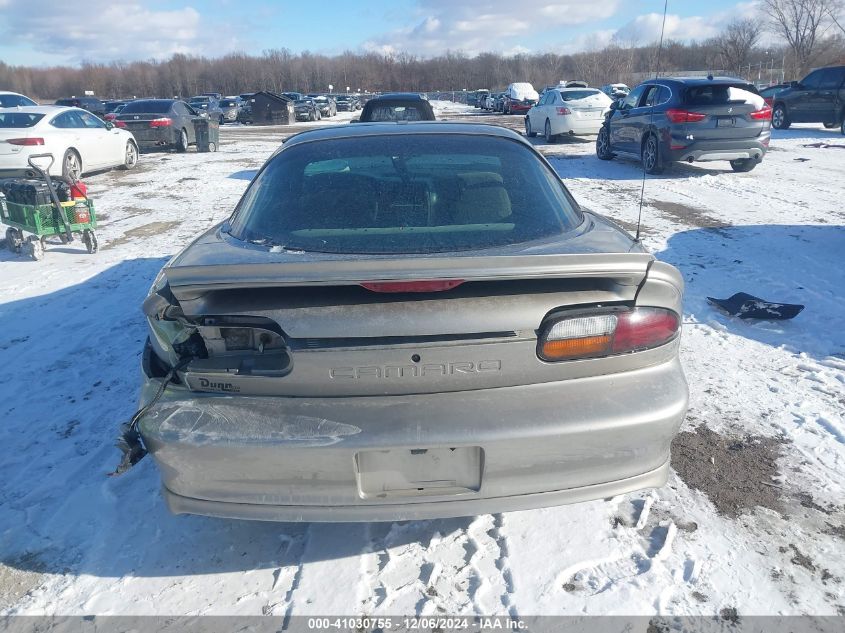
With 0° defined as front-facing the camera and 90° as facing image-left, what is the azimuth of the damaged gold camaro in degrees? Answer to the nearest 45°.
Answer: approximately 180°

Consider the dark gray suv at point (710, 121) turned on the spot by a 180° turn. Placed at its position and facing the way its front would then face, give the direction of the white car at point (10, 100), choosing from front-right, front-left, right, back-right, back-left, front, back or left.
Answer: back-right

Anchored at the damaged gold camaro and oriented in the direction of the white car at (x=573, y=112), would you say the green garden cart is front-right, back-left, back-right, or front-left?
front-left

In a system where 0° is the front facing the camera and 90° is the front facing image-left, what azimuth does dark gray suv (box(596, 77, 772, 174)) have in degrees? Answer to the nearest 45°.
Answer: approximately 135°

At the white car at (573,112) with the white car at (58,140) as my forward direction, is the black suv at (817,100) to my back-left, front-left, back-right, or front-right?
back-left

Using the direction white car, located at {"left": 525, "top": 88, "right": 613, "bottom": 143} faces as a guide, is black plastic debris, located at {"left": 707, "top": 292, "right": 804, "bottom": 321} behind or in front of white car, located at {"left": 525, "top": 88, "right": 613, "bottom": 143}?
behind

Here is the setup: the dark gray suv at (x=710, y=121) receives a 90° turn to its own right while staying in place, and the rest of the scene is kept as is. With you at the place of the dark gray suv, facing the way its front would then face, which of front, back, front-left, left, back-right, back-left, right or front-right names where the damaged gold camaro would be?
back-right

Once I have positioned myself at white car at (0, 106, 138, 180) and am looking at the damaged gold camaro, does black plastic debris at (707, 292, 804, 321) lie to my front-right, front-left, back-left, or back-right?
front-left

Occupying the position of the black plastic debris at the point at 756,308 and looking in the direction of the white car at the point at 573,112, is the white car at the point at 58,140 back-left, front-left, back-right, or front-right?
front-left

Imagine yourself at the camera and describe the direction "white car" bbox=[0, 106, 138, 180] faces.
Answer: facing away from the viewer and to the right of the viewer

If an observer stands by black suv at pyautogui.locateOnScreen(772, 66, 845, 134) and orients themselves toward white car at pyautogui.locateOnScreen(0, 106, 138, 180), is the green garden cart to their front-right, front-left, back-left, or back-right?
front-left

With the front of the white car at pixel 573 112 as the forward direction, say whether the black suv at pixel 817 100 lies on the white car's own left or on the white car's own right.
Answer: on the white car's own right

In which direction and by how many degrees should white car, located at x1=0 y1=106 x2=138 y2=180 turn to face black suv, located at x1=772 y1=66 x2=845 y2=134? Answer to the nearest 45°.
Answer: approximately 45° to its right

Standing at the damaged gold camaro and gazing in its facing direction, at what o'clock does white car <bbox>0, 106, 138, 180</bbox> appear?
The white car is roughly at 11 o'clock from the damaged gold camaro.

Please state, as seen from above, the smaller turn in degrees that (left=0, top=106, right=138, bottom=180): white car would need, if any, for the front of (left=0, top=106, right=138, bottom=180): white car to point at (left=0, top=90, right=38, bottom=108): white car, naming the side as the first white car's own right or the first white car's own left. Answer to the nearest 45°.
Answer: approximately 45° to the first white car's own left

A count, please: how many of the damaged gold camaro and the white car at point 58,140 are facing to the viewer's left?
0

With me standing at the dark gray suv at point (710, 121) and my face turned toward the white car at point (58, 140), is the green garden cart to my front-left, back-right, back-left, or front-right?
front-left
